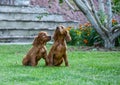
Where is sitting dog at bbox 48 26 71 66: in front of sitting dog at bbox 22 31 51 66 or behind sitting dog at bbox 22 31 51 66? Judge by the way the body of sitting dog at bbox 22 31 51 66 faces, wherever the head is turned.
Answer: in front

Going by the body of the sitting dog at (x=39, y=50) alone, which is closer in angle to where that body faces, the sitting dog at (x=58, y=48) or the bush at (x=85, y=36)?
the sitting dog

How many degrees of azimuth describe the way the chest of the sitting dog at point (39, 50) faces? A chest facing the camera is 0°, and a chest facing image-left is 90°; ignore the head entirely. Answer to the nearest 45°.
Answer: approximately 270°

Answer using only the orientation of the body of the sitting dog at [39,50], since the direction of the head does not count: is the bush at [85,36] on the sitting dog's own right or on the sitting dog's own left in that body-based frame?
on the sitting dog's own left
